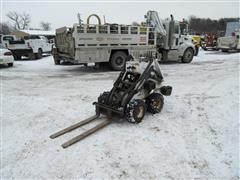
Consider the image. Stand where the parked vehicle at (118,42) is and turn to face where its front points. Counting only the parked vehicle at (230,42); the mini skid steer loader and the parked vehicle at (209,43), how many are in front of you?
2

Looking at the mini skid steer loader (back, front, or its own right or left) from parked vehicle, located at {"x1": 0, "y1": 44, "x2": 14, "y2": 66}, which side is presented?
right

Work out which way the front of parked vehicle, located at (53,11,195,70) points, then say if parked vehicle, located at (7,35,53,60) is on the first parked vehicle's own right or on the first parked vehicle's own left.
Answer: on the first parked vehicle's own left

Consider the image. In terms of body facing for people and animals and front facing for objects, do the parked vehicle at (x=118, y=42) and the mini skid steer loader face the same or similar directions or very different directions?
very different directions

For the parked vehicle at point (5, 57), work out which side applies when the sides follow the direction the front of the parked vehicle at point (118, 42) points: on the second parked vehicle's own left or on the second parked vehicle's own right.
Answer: on the second parked vehicle's own left

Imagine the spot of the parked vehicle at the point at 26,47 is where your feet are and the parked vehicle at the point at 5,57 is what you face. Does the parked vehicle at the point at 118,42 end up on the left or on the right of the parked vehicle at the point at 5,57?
left

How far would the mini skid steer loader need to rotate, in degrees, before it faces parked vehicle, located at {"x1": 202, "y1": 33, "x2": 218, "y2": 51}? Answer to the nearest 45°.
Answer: approximately 180°

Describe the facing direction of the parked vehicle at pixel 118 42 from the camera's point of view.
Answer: facing away from the viewer and to the right of the viewer

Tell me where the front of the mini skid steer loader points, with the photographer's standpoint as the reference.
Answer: facing the viewer and to the left of the viewer

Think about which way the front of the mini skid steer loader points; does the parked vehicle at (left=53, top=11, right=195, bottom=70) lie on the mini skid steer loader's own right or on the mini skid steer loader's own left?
on the mini skid steer loader's own right

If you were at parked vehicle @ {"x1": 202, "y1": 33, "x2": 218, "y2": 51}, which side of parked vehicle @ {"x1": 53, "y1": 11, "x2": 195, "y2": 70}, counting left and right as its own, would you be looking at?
front

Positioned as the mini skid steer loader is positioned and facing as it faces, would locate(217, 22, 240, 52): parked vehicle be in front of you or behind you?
behind

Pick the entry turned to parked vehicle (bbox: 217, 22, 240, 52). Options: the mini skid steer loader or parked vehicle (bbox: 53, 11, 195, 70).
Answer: parked vehicle (bbox: 53, 11, 195, 70)

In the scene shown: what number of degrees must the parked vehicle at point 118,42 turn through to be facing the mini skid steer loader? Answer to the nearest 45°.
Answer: approximately 135° to its right
